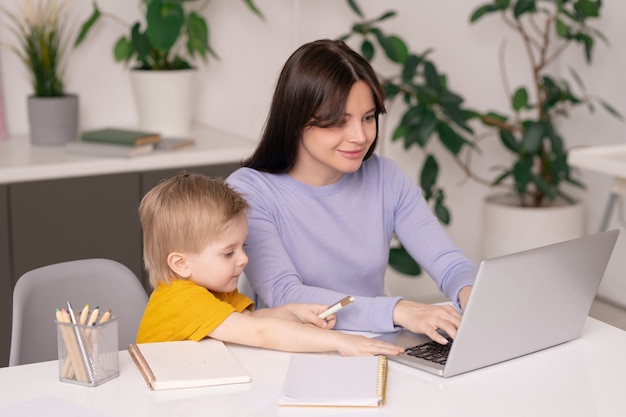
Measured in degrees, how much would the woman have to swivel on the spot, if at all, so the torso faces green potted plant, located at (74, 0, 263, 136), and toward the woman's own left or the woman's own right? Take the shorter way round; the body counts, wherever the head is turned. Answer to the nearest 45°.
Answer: approximately 180°

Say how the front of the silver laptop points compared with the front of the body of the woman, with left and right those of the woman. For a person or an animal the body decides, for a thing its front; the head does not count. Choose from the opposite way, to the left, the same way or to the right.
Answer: the opposite way

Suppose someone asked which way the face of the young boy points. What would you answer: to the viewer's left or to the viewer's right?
to the viewer's right

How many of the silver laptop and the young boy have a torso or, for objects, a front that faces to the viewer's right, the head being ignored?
1

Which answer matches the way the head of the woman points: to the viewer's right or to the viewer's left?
to the viewer's right

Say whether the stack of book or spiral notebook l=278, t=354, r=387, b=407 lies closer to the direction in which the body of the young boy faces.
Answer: the spiral notebook

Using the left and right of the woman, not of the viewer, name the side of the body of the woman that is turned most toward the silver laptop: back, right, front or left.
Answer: front

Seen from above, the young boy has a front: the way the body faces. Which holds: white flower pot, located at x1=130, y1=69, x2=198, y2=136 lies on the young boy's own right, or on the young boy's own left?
on the young boy's own left

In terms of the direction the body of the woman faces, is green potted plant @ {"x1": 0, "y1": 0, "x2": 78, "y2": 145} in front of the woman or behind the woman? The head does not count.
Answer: behind

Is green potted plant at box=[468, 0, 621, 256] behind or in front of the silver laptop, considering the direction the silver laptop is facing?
in front

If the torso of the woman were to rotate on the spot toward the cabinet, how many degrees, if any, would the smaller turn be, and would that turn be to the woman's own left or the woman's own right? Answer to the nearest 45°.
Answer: approximately 180°

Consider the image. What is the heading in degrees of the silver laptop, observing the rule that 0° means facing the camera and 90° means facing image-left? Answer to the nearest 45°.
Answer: approximately 135°

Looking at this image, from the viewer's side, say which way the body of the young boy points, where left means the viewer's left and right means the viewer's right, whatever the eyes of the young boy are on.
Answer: facing to the right of the viewer
